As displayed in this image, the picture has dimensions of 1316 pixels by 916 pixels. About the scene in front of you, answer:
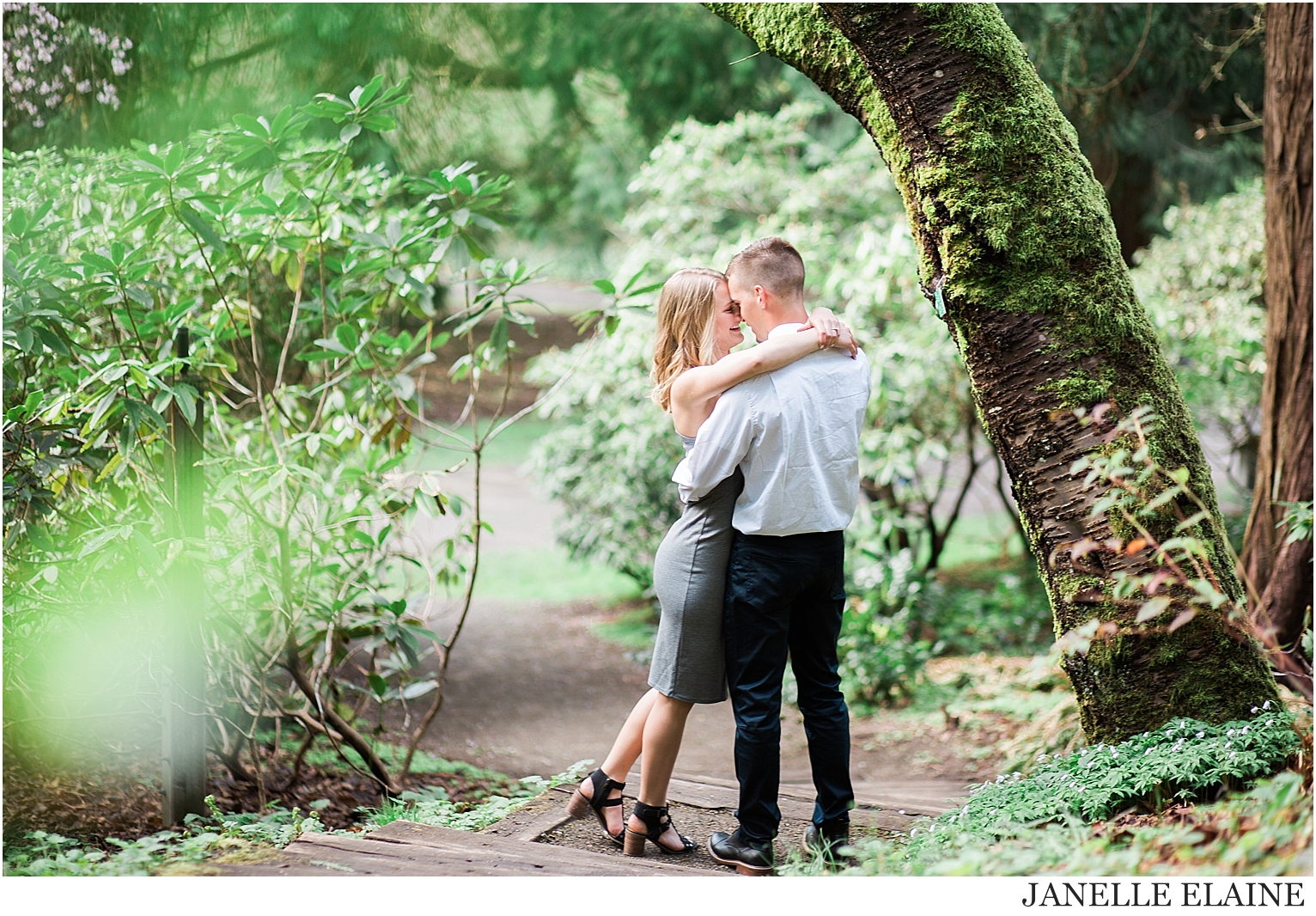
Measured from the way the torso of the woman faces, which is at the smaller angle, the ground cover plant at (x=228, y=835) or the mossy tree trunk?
the mossy tree trunk

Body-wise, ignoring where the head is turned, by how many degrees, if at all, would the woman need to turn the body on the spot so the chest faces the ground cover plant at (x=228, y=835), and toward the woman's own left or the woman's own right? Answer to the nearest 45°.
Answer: approximately 180°

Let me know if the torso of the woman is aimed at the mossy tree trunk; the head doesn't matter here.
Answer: no

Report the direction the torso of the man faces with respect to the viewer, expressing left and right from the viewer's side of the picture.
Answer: facing away from the viewer and to the left of the viewer

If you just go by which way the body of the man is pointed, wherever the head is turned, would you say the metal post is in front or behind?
in front

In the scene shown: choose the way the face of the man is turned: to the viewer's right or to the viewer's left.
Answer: to the viewer's left

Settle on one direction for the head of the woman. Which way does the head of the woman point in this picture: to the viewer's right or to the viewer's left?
to the viewer's right

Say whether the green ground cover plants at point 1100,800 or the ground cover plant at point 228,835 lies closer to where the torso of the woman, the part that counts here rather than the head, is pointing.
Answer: the green ground cover plants

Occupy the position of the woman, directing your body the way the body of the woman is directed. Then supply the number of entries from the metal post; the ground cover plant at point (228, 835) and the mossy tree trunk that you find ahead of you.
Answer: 1

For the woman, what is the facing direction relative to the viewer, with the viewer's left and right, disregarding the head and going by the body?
facing to the right of the viewer
